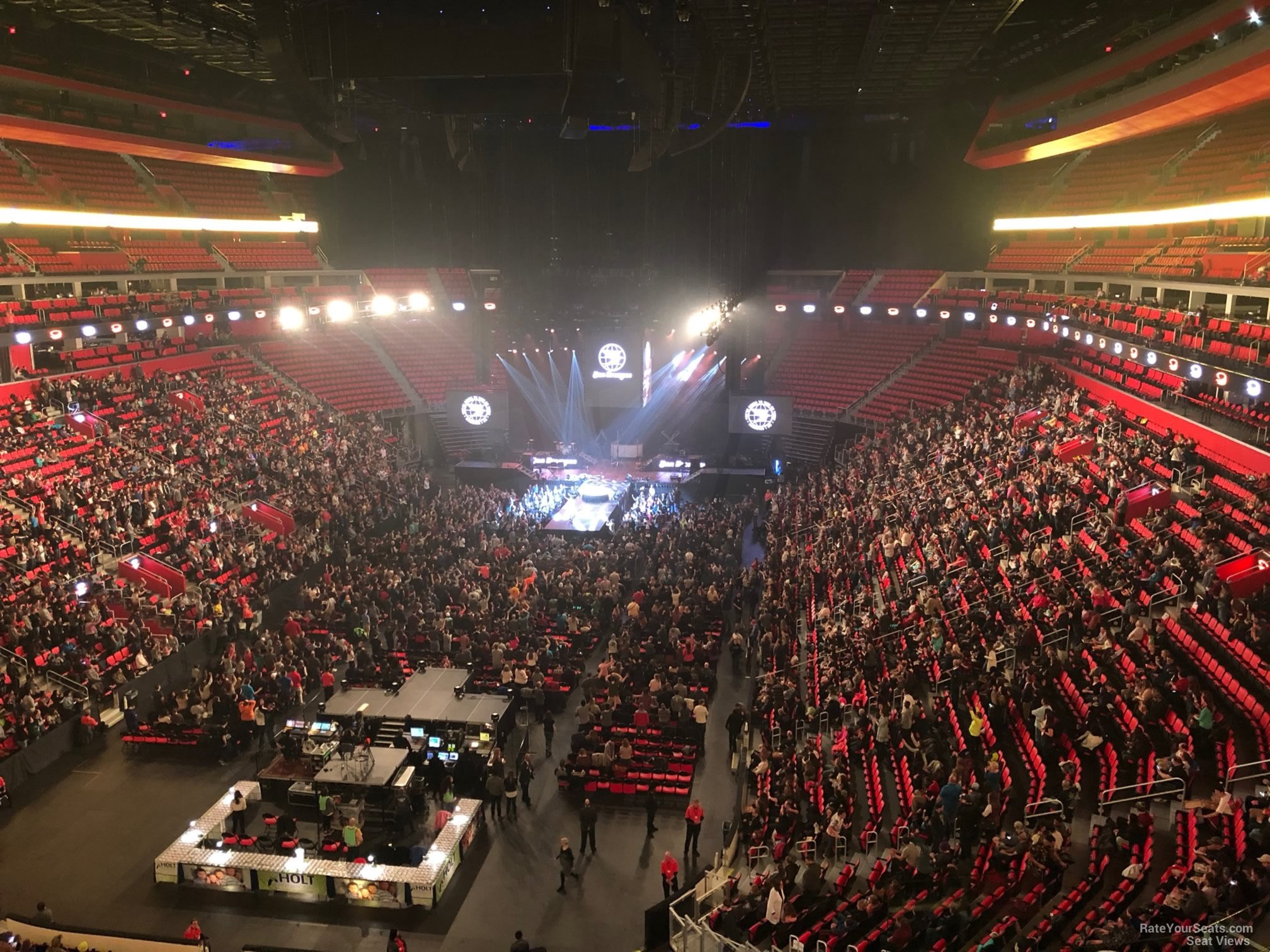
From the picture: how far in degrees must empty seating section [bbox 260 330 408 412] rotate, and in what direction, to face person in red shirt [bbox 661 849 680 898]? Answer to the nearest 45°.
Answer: approximately 45° to its right

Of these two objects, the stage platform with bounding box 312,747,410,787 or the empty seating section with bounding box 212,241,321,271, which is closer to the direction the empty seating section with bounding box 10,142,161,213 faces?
the stage platform

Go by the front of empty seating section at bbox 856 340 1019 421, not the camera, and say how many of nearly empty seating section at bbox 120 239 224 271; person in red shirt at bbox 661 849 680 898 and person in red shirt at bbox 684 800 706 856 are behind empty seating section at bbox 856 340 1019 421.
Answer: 0

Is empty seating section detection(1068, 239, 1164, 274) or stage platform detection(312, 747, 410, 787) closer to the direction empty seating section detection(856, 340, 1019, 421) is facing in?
the stage platform

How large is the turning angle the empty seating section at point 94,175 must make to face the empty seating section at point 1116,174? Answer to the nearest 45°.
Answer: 0° — it already faces it

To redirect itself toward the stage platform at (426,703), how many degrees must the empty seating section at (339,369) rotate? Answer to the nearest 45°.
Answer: approximately 45° to its right

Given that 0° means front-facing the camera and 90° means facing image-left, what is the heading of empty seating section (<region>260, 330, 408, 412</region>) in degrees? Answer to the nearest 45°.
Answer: approximately 315°

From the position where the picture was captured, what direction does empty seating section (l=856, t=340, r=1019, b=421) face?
facing the viewer and to the left of the viewer

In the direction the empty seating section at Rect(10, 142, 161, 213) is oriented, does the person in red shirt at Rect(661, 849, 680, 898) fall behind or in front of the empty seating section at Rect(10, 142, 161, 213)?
in front

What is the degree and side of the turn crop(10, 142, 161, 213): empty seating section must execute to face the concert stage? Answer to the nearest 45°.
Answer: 0° — it already faces it

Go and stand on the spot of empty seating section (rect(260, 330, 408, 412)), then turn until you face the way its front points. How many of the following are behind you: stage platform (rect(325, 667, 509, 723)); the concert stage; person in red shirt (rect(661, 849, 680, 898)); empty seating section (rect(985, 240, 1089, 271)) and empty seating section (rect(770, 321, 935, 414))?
0

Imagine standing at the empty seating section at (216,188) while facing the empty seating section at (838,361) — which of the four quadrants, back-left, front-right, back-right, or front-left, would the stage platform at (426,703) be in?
front-right

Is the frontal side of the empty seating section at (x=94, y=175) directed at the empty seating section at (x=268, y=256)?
no

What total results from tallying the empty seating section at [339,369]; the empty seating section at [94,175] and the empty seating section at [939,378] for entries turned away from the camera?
0

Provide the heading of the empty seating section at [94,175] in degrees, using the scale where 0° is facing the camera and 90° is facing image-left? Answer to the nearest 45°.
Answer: approximately 315°

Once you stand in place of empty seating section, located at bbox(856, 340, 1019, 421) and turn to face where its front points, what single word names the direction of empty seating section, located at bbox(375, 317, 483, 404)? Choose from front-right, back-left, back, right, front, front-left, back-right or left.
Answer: front-right
